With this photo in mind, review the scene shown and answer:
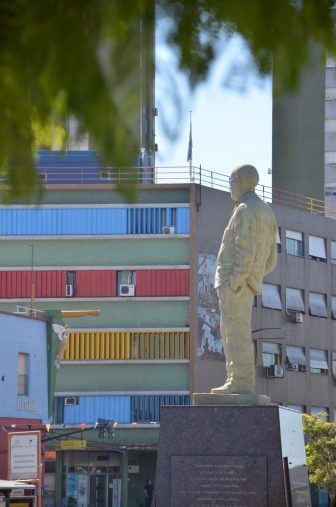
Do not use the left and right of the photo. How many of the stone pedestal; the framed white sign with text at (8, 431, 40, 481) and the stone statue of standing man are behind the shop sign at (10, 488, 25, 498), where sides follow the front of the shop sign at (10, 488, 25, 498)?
1

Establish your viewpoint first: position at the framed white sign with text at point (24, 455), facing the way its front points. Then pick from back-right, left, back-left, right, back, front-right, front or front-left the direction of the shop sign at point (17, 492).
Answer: front

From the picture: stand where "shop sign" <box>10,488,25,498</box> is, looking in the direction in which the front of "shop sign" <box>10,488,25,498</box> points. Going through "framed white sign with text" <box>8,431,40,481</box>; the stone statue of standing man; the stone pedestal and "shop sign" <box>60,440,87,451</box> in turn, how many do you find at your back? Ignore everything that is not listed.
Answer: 2

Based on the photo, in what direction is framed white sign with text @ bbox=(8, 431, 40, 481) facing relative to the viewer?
toward the camera

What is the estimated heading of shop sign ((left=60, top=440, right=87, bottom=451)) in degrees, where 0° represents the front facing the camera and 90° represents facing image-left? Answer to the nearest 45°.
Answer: approximately 0°

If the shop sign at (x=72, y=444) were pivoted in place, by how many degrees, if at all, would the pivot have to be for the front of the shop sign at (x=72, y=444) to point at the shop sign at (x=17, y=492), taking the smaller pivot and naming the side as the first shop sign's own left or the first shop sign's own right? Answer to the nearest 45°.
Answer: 0° — it already faces it

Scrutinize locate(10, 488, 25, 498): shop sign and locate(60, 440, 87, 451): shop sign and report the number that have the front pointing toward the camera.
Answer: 2

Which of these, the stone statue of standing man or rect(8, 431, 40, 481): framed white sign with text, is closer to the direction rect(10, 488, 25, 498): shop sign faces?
the stone statue of standing man

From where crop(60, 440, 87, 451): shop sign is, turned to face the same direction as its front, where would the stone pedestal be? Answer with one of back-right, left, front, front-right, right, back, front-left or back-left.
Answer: front

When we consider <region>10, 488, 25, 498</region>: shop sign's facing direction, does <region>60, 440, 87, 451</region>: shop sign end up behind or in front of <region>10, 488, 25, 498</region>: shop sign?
behind

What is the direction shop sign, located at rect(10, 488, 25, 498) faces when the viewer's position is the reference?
facing the viewer
